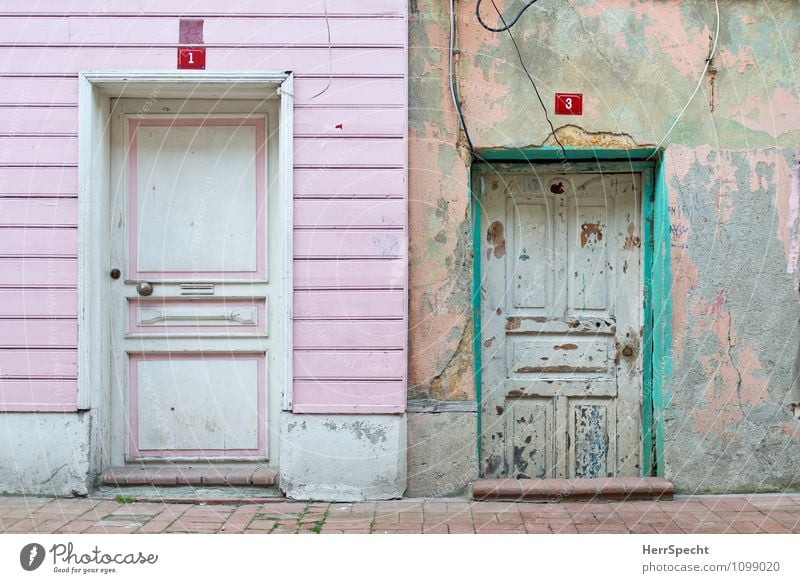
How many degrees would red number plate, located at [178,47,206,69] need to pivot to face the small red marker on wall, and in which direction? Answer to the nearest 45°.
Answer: approximately 90° to its left

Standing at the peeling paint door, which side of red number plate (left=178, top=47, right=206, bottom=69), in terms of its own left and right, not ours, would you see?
left

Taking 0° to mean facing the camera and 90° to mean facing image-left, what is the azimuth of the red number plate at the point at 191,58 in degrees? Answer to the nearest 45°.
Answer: approximately 0°

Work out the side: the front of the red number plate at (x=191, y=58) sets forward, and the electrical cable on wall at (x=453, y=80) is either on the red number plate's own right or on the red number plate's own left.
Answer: on the red number plate's own left

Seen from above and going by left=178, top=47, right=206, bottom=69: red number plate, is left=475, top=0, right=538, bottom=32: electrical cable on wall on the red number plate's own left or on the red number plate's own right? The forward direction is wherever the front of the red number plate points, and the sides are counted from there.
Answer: on the red number plate's own left

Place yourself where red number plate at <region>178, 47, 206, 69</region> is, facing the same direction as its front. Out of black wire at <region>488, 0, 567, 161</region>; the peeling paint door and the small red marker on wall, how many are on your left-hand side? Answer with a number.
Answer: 3

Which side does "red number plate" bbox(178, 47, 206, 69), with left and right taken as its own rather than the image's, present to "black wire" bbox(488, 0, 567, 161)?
left
